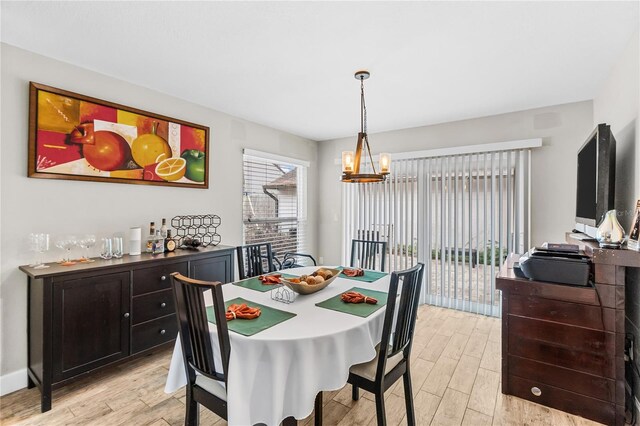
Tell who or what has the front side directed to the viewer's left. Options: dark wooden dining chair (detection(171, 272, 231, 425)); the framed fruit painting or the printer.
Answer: the printer

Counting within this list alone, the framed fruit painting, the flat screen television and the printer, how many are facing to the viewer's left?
2

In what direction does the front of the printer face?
to the viewer's left

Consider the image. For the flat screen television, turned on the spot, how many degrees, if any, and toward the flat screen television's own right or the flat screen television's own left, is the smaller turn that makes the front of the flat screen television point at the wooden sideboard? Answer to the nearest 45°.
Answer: approximately 45° to the flat screen television's own left

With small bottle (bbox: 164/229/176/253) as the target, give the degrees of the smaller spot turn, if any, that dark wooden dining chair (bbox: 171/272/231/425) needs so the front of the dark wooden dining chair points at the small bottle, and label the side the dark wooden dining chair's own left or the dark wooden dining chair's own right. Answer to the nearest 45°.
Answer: approximately 45° to the dark wooden dining chair's own left

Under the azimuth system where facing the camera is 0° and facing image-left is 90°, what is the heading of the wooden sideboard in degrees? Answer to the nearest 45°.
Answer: approximately 315°

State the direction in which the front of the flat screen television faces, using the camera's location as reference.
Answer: facing to the left of the viewer

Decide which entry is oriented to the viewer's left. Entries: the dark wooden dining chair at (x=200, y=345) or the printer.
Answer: the printer

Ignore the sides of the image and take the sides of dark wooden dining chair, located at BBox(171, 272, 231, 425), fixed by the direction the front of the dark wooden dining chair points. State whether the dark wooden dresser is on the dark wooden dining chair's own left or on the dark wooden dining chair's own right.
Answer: on the dark wooden dining chair's own right

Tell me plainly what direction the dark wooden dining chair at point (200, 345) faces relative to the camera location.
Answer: facing away from the viewer and to the right of the viewer
